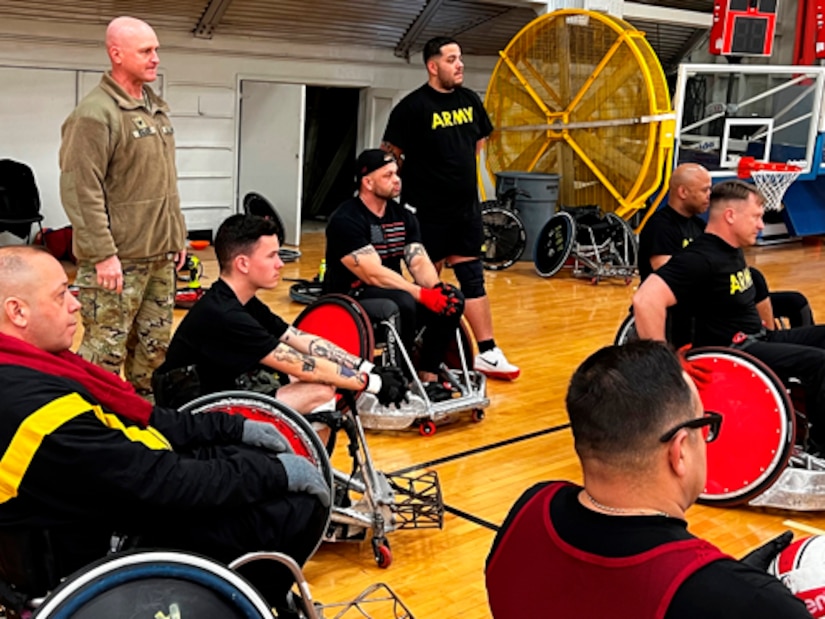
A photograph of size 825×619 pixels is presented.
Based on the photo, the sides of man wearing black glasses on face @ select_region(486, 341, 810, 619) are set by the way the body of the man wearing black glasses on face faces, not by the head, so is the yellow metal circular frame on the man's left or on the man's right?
on the man's left

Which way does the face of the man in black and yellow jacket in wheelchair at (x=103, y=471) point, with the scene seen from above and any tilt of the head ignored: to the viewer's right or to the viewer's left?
to the viewer's right

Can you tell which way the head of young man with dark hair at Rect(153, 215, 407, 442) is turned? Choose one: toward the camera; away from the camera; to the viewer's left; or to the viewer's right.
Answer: to the viewer's right

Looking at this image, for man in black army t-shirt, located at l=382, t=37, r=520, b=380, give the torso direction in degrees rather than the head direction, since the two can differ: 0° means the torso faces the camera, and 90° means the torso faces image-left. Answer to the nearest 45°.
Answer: approximately 315°

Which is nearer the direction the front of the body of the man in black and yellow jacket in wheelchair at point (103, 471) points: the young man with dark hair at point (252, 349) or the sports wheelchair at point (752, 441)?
the sports wheelchair

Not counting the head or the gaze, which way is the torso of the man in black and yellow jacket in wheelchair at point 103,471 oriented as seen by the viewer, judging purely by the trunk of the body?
to the viewer's right

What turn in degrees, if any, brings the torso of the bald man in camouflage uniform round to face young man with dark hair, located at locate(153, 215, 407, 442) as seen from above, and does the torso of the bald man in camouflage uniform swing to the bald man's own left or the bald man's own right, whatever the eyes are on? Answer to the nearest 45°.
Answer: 0° — they already face them

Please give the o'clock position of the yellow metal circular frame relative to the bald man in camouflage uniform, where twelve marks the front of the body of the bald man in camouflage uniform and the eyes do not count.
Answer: The yellow metal circular frame is roughly at 9 o'clock from the bald man in camouflage uniform.

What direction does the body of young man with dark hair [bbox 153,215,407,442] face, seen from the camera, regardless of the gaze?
to the viewer's right
